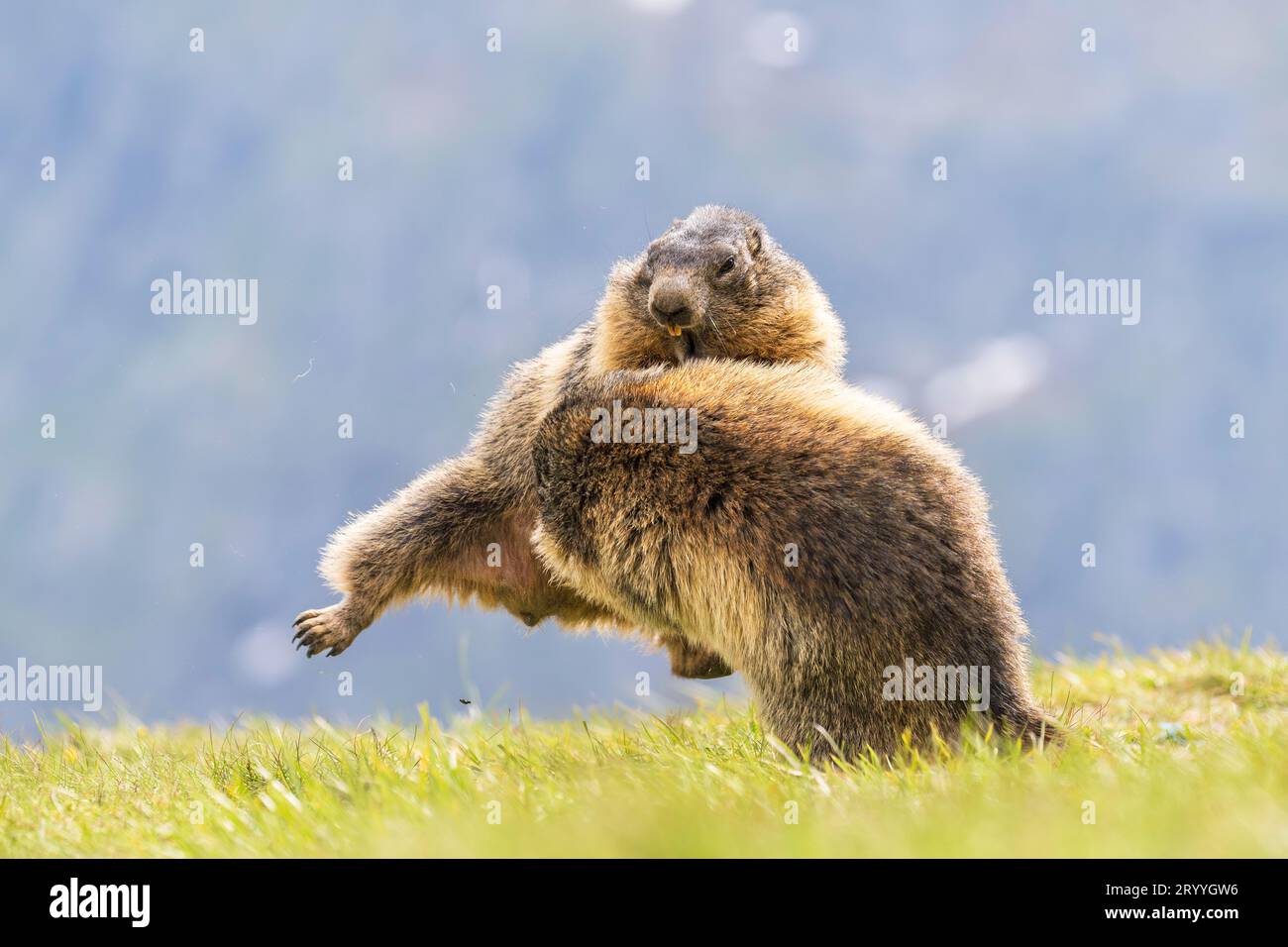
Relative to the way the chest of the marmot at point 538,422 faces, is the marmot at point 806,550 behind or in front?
in front

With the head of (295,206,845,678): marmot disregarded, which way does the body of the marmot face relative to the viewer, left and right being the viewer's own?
facing the viewer and to the right of the viewer

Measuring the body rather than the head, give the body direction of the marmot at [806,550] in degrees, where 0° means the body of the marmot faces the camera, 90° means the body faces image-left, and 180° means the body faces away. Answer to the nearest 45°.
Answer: approximately 135°

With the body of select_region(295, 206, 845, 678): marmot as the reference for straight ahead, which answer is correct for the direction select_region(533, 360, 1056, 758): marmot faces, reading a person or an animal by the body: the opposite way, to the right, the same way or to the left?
the opposite way

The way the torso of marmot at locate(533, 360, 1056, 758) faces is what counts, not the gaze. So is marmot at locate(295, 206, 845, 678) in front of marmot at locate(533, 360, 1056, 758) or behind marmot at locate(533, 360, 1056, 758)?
in front
